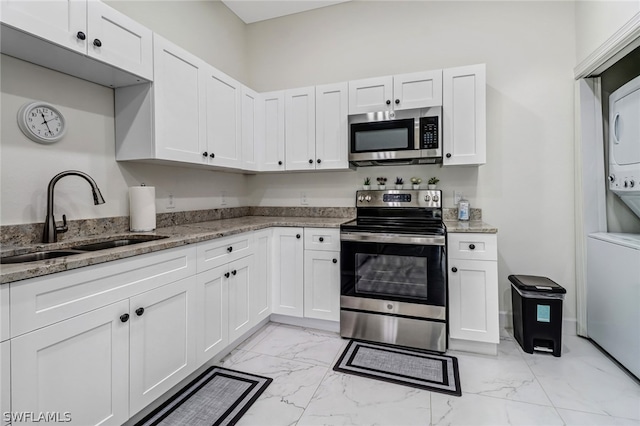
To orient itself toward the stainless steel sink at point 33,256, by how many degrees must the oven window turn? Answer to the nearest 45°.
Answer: approximately 45° to its right

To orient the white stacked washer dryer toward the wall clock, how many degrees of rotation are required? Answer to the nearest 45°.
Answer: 0° — it already faces it

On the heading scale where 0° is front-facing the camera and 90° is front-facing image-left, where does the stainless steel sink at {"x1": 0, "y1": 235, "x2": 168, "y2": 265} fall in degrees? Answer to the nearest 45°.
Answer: approximately 315°

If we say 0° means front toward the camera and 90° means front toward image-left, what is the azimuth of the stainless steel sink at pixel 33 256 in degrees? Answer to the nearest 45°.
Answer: approximately 315°

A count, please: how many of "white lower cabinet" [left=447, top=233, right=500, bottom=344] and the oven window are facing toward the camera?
2

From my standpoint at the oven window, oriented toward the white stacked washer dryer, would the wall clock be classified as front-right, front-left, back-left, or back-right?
back-right

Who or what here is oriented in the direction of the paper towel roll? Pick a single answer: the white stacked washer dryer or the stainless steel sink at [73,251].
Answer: the white stacked washer dryer

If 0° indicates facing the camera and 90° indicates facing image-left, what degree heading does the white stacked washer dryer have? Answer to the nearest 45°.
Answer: approximately 45°

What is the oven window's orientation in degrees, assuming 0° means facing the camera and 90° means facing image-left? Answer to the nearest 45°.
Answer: approximately 0°

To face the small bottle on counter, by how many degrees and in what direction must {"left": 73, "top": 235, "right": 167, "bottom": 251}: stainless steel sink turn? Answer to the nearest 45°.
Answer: approximately 45° to its left

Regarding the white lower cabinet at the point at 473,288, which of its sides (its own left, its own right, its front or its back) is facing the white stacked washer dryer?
left

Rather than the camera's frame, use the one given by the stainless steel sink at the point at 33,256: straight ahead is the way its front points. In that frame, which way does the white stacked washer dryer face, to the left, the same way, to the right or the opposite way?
the opposite way
